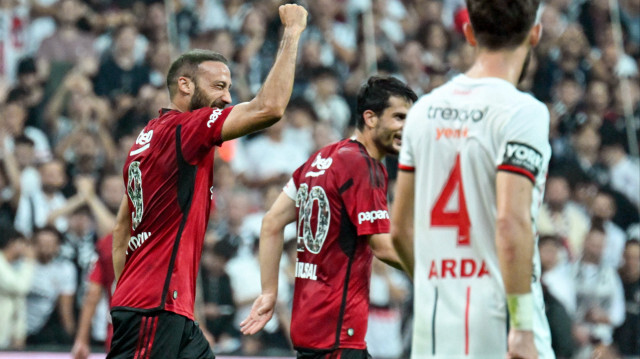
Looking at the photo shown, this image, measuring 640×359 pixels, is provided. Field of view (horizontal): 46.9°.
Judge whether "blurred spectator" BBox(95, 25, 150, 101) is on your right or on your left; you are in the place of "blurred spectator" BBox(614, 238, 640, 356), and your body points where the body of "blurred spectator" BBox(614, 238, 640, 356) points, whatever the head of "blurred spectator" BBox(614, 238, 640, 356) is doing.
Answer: on your right

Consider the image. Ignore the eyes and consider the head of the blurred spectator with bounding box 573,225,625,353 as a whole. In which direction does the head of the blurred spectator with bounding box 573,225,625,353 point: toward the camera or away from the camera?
toward the camera

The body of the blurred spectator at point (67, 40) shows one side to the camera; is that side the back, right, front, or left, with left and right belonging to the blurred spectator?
front

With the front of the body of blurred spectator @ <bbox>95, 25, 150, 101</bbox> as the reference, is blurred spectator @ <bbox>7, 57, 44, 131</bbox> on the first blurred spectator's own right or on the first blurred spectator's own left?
on the first blurred spectator's own right

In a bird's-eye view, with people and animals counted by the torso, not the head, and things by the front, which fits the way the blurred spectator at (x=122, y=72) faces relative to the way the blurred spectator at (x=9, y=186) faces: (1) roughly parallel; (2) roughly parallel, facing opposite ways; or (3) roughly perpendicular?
roughly parallel

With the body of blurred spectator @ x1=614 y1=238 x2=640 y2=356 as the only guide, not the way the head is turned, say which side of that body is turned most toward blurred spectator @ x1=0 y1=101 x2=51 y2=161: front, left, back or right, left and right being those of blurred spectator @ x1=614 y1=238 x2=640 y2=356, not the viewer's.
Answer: right

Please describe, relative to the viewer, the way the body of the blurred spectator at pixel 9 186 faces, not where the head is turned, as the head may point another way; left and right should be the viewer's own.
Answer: facing the viewer

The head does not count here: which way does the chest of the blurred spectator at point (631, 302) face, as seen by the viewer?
toward the camera

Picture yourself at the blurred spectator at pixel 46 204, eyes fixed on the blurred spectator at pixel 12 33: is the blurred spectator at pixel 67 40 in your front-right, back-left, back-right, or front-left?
front-right

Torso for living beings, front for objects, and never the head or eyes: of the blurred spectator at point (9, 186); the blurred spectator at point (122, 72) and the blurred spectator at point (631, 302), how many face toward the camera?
3

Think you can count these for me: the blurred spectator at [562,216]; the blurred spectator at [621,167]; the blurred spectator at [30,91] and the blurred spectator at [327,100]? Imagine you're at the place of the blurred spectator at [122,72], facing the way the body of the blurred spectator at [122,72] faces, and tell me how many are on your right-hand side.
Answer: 1
